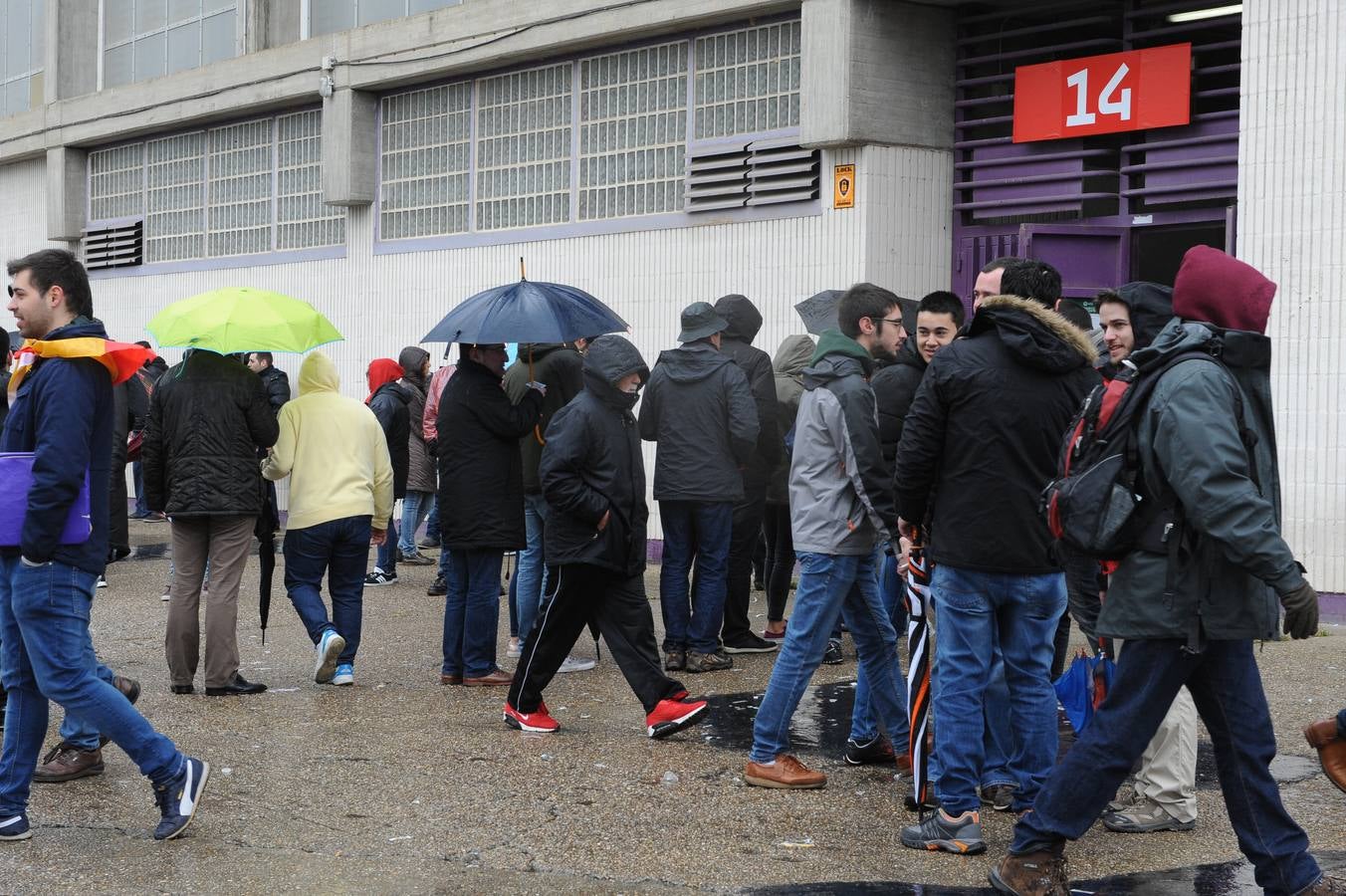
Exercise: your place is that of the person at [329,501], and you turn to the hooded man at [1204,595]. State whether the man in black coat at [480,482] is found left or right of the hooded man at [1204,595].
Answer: left

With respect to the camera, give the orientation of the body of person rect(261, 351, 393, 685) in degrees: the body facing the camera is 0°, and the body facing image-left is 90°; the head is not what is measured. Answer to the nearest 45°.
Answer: approximately 180°

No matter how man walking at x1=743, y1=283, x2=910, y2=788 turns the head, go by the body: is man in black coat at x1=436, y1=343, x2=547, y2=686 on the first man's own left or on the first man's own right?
on the first man's own left

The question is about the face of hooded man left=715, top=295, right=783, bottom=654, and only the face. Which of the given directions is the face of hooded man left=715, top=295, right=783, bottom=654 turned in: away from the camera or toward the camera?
away from the camera

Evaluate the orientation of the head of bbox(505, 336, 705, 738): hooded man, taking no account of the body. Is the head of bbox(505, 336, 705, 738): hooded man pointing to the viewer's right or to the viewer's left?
to the viewer's right

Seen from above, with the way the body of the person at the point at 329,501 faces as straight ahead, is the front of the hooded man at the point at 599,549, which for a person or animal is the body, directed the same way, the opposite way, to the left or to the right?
to the right

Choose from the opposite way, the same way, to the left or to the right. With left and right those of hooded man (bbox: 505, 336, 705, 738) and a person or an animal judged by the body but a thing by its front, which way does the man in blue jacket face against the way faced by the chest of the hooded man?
the opposite way

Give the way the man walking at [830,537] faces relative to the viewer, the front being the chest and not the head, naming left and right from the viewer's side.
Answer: facing to the right of the viewer

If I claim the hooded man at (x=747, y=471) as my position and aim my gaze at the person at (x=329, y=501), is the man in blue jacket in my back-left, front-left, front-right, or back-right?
front-left

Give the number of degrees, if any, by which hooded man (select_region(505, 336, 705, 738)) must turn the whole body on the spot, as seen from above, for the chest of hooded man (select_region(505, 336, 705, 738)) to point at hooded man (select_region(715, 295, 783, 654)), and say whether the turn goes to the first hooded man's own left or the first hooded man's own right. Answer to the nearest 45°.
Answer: approximately 90° to the first hooded man's own left

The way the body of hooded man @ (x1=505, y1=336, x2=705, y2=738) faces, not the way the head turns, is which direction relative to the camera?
to the viewer's right
